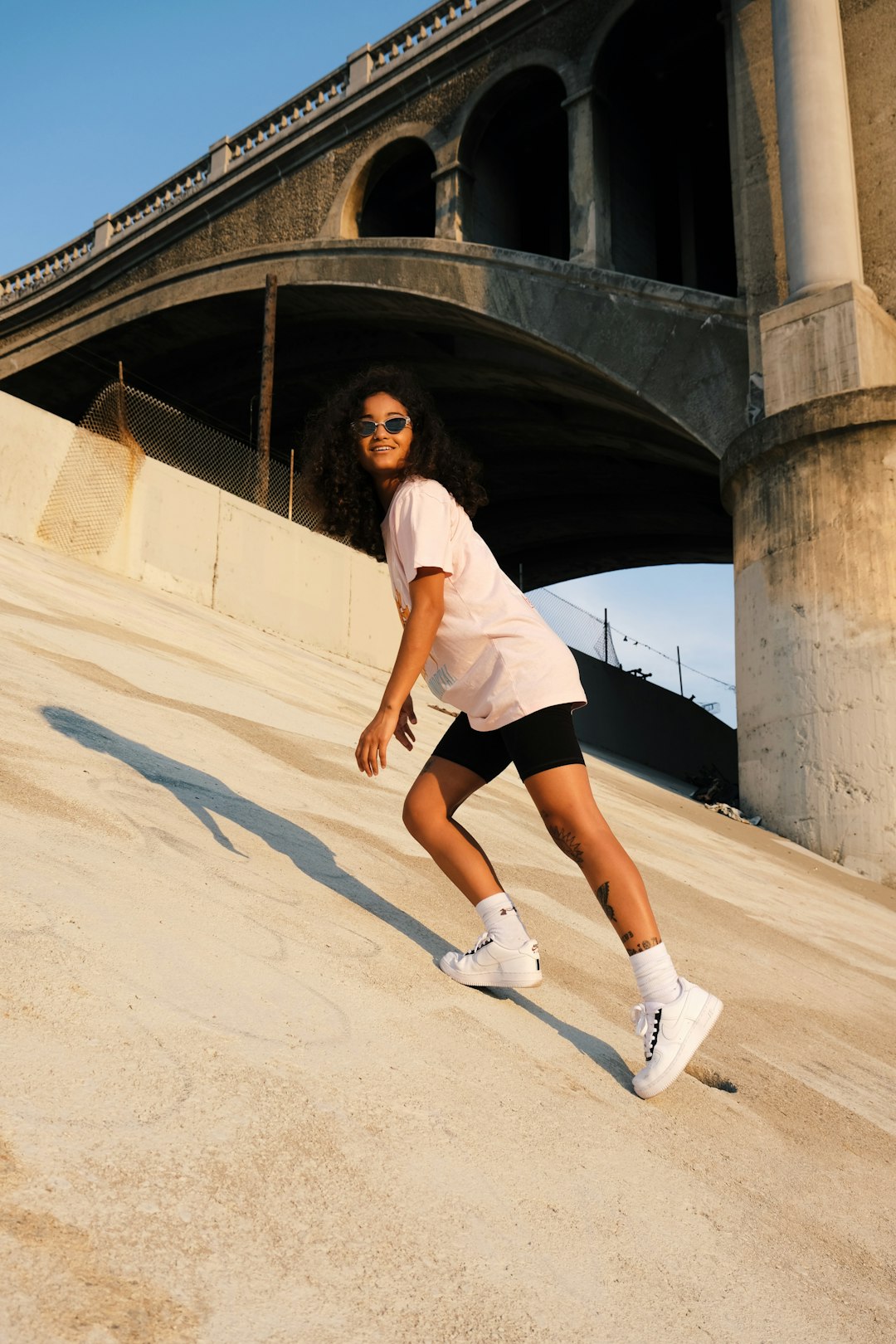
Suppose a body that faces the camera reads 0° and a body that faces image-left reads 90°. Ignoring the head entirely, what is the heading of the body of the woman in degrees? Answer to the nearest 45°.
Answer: approximately 90°

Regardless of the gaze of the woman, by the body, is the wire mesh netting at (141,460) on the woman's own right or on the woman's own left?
on the woman's own right

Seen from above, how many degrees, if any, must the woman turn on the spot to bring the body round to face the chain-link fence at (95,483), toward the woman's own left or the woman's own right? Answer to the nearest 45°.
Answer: approximately 45° to the woman's own right
